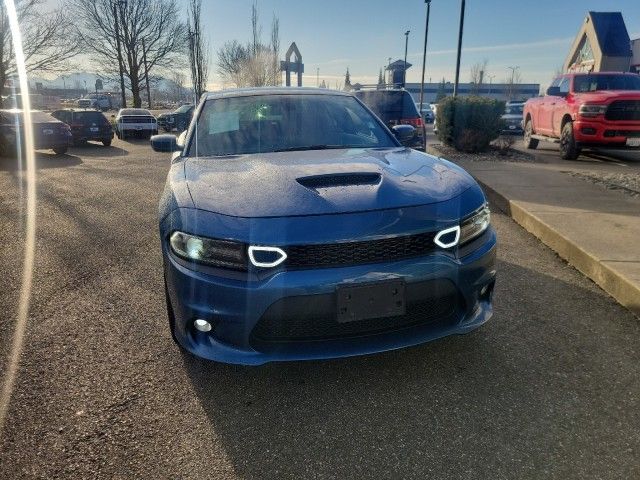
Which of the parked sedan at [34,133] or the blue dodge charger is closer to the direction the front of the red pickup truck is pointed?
the blue dodge charger

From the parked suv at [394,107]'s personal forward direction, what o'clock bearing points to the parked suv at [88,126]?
the parked suv at [88,126] is roughly at 10 o'clock from the parked suv at [394,107].

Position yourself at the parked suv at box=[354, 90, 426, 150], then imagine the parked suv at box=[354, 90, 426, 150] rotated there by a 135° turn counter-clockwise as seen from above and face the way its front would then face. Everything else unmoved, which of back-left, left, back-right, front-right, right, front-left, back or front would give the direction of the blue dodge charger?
front-left

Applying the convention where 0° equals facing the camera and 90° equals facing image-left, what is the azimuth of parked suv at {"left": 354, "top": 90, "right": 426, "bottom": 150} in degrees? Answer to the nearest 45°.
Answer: approximately 180°

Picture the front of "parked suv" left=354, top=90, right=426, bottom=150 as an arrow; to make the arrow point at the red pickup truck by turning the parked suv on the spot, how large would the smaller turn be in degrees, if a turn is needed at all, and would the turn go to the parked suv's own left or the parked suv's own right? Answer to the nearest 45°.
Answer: approximately 90° to the parked suv's own right

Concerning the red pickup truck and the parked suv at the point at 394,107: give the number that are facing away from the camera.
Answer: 1

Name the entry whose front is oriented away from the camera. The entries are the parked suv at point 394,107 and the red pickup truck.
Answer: the parked suv

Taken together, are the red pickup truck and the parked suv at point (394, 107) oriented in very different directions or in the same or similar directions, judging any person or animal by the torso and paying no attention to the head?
very different directions

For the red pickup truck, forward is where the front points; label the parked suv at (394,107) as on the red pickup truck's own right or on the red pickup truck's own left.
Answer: on the red pickup truck's own right

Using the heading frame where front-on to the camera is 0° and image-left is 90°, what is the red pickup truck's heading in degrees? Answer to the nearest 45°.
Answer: approximately 315°
